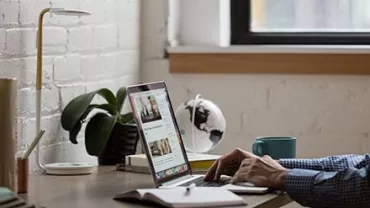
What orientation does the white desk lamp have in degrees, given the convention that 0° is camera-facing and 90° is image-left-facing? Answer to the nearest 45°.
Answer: approximately 270°

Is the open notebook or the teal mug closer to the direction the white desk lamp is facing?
the teal mug

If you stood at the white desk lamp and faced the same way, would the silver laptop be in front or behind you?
in front

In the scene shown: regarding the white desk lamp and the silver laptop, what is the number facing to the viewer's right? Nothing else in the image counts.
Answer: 2

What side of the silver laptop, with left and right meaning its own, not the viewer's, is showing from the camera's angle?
right

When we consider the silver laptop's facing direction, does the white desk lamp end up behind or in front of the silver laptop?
behind
